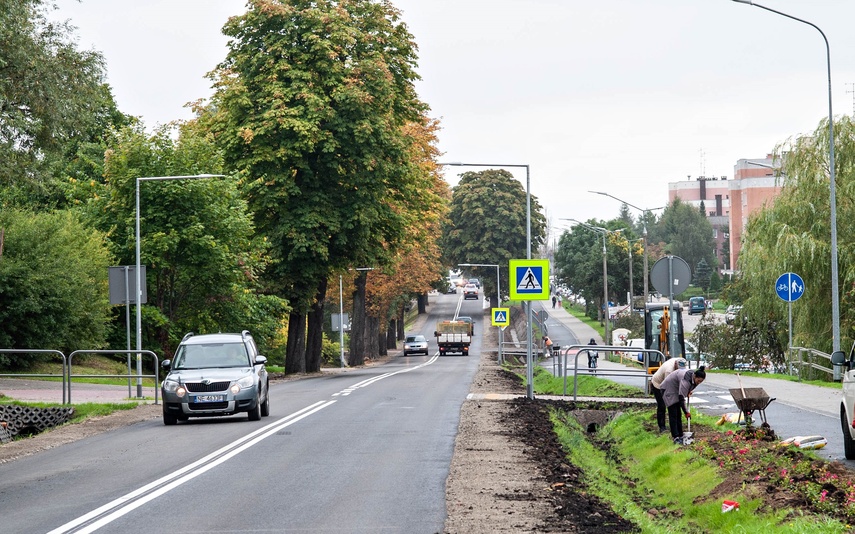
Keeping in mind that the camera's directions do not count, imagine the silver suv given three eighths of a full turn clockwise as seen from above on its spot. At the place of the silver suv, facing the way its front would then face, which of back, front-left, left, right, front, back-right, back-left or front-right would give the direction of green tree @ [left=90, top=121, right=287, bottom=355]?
front-right

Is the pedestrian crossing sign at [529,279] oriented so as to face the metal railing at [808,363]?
no

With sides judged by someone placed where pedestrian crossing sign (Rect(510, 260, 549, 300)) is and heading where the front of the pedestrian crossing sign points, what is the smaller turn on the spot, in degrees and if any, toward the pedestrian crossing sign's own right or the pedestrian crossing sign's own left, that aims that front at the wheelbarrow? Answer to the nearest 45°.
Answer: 0° — it already faces it

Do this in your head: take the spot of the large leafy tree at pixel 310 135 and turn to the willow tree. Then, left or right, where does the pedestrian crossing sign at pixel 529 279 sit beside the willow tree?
right

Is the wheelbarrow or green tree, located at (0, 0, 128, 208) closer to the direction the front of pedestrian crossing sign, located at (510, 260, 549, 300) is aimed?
the wheelbarrow

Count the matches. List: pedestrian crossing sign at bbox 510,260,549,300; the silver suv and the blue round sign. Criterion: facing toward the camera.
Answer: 3

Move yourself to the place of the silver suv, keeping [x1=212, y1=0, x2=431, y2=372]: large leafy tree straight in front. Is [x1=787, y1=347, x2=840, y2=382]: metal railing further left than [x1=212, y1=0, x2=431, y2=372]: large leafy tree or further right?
right

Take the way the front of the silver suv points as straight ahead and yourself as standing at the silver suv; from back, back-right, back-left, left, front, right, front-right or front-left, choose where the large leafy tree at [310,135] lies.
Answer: back

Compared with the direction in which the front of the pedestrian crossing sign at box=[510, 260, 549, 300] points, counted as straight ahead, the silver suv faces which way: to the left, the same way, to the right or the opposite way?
the same way

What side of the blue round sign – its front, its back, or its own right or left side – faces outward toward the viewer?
front

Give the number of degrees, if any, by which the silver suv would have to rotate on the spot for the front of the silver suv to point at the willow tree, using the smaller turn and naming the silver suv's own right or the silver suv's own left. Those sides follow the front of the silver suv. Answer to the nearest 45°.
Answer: approximately 135° to the silver suv's own left

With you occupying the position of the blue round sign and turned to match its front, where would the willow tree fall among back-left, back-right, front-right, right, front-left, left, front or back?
back

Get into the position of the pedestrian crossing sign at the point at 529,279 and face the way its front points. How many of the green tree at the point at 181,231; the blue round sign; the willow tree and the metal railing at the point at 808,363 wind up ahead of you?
0

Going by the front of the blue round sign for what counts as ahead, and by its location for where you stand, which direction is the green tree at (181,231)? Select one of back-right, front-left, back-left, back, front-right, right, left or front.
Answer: right

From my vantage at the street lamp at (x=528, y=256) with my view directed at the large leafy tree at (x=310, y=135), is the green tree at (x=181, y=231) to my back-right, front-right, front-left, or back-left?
front-left

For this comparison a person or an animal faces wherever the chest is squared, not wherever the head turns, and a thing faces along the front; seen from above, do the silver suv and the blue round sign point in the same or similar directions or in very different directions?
same or similar directions

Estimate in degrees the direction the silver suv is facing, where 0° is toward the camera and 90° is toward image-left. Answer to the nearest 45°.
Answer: approximately 0°

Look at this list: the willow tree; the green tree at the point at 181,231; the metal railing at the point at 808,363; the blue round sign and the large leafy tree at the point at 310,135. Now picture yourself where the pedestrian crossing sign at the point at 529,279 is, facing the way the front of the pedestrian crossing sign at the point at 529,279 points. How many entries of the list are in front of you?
0

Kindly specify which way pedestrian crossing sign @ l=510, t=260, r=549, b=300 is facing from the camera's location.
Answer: facing the viewer
